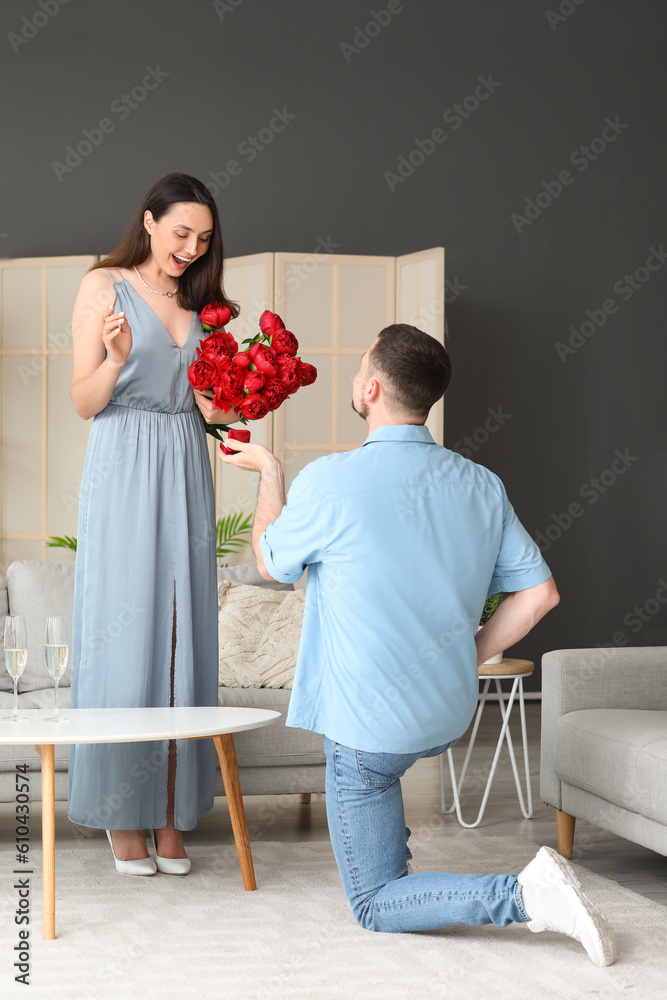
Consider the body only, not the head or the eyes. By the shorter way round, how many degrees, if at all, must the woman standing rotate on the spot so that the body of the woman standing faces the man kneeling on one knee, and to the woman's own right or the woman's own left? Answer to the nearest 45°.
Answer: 0° — they already face them

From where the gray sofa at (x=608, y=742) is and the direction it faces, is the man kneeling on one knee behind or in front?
in front

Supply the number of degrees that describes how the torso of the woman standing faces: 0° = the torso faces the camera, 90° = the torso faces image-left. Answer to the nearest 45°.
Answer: approximately 315°

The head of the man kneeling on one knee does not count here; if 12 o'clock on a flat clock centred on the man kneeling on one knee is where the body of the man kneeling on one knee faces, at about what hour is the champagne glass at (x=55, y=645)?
The champagne glass is roughly at 11 o'clock from the man kneeling on one knee.

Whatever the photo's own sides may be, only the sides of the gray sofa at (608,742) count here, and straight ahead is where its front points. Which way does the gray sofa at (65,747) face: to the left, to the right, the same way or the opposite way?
to the left

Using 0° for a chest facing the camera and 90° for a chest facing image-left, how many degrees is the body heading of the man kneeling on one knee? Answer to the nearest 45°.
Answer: approximately 135°

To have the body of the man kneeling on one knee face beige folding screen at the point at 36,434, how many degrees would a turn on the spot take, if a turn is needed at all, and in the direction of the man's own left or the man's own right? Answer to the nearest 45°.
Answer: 0° — they already face it

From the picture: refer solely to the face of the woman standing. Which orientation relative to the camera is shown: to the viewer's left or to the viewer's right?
to the viewer's right

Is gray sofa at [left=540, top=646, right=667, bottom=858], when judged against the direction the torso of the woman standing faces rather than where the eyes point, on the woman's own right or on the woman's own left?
on the woman's own left

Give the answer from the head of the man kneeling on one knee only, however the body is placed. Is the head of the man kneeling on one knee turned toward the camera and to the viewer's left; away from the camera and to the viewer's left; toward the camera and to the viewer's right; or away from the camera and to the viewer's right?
away from the camera and to the viewer's left

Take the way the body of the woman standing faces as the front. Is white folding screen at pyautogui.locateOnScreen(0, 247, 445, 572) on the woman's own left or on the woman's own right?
on the woman's own left

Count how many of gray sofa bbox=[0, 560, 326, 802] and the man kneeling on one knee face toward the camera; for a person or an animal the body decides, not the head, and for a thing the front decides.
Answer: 1

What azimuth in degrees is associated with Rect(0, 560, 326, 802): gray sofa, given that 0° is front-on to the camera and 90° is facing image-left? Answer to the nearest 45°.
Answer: approximately 0°

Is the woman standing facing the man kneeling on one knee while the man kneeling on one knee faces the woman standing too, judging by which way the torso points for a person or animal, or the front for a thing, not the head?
yes
